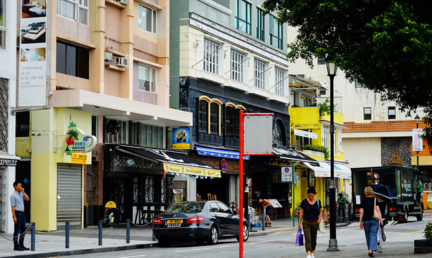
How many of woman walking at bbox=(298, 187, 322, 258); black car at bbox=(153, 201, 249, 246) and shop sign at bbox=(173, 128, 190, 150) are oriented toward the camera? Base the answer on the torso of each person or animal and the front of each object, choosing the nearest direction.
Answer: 2

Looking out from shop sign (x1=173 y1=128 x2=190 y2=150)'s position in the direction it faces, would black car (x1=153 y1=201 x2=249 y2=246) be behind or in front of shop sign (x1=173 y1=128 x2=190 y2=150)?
in front

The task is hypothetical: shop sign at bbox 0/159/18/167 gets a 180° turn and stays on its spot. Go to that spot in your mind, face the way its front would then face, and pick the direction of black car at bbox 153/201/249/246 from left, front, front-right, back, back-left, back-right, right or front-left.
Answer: back-right

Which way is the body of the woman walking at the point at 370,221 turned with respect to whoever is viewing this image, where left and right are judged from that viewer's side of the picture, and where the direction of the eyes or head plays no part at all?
facing away from the viewer

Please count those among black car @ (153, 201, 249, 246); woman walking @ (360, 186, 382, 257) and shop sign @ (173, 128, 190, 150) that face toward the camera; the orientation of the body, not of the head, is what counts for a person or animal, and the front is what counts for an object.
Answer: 1

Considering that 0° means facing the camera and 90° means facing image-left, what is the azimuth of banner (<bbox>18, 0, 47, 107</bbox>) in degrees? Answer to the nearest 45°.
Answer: approximately 0°

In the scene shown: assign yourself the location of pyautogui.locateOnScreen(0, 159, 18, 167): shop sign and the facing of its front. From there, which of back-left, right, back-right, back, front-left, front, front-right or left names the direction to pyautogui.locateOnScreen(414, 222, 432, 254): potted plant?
front-left

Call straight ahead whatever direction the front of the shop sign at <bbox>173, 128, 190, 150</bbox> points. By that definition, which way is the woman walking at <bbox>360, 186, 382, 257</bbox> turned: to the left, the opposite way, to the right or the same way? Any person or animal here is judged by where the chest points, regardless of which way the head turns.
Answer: the opposite way
